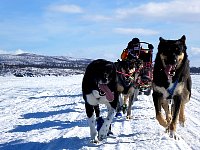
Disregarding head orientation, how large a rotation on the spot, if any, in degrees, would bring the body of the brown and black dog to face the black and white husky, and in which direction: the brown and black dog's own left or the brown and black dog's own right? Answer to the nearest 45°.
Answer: approximately 90° to the brown and black dog's own right

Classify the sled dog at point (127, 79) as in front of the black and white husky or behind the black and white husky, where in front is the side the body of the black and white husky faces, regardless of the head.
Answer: behind

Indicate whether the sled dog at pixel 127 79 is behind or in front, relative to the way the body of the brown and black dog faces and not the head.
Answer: behind

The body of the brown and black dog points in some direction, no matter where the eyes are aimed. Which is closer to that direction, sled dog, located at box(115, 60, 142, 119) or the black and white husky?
the black and white husky

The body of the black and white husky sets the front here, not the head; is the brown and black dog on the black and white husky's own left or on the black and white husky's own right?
on the black and white husky's own left

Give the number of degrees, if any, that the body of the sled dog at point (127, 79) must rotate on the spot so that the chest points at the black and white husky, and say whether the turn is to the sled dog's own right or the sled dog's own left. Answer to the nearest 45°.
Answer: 0° — it already faces it

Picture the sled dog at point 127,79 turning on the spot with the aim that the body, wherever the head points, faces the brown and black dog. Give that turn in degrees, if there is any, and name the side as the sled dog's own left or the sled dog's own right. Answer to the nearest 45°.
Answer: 0° — it already faces it

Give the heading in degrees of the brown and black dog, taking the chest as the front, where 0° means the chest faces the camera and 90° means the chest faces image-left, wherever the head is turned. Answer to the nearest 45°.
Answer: approximately 0°

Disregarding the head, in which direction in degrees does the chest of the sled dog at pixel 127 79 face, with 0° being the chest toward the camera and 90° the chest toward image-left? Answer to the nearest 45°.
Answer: approximately 0°

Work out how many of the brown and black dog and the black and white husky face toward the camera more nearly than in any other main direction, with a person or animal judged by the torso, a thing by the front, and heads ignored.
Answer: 2
